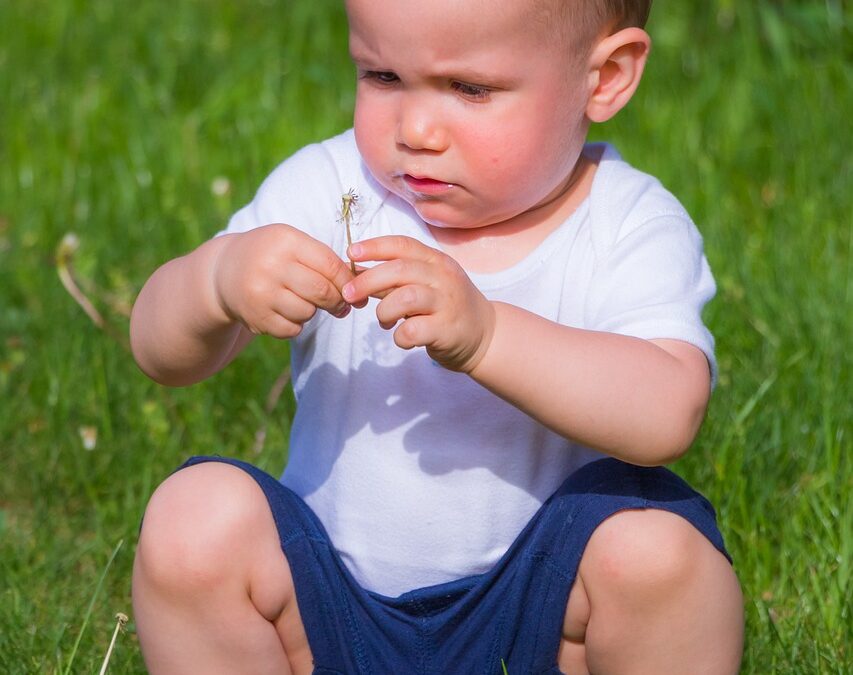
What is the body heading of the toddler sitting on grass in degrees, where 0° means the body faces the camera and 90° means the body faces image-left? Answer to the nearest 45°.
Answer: approximately 0°

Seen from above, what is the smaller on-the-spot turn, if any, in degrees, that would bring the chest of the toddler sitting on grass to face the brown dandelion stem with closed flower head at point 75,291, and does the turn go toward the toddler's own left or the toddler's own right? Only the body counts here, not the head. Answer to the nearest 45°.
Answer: approximately 135° to the toddler's own right
